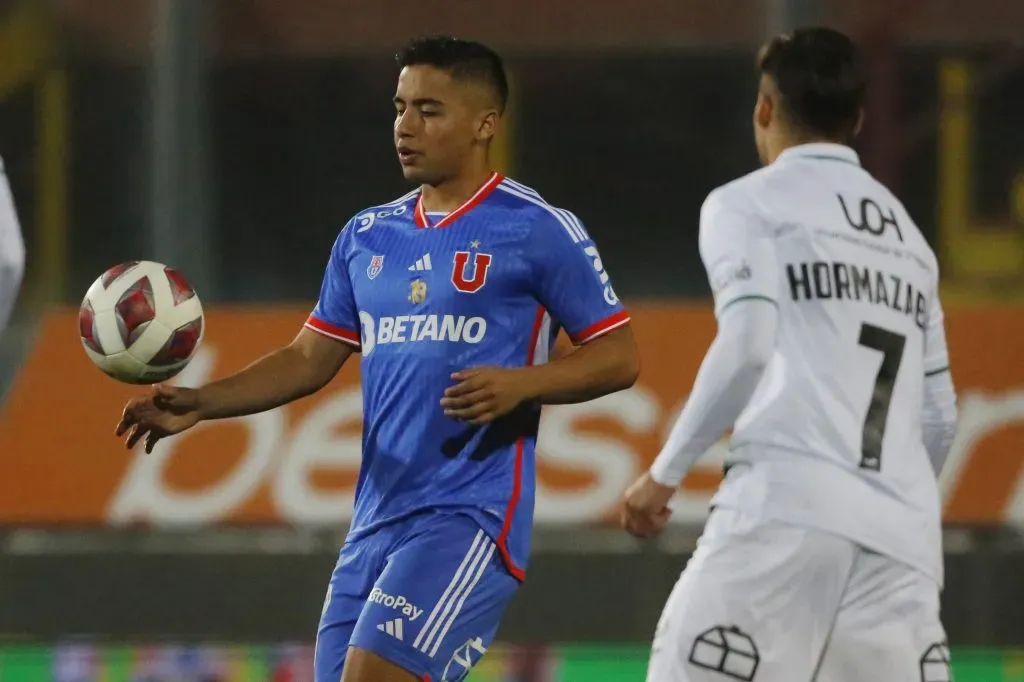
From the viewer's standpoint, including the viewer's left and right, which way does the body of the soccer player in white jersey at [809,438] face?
facing away from the viewer and to the left of the viewer

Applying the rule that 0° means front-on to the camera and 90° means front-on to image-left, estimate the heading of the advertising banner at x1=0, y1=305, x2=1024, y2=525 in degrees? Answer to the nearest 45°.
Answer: approximately 0°

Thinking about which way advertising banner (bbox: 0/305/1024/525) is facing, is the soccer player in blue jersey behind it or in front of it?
in front

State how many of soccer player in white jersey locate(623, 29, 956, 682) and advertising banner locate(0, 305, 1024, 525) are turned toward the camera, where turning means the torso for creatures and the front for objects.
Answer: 1

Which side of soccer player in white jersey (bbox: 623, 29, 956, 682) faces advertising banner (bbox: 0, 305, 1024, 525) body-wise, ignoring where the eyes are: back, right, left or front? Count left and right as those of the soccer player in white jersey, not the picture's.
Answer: front

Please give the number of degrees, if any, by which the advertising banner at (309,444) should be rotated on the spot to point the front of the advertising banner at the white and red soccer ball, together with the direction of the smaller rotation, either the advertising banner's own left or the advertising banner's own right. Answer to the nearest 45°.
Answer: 0° — it already faces it

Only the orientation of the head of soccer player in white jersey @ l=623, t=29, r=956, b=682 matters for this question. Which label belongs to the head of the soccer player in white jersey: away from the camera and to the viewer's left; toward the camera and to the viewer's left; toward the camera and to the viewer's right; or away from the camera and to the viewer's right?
away from the camera and to the viewer's left
